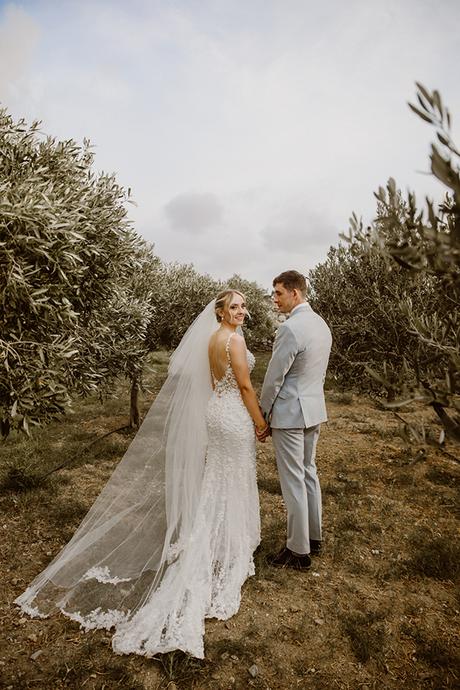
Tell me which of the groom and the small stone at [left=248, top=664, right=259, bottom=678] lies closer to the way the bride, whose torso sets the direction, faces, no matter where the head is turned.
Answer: the groom

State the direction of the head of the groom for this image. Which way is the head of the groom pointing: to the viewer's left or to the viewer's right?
to the viewer's left

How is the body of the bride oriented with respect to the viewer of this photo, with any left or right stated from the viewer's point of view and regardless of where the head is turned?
facing away from the viewer and to the right of the viewer

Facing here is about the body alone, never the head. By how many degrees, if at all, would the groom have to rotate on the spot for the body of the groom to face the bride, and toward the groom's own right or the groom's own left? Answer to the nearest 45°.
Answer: approximately 45° to the groom's own left

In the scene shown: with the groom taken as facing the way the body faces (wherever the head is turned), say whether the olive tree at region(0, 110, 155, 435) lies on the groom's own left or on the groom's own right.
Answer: on the groom's own left

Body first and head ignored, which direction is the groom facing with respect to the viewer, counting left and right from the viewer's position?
facing away from the viewer and to the left of the viewer

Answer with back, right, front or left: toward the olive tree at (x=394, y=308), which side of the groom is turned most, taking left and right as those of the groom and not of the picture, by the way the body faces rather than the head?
right
